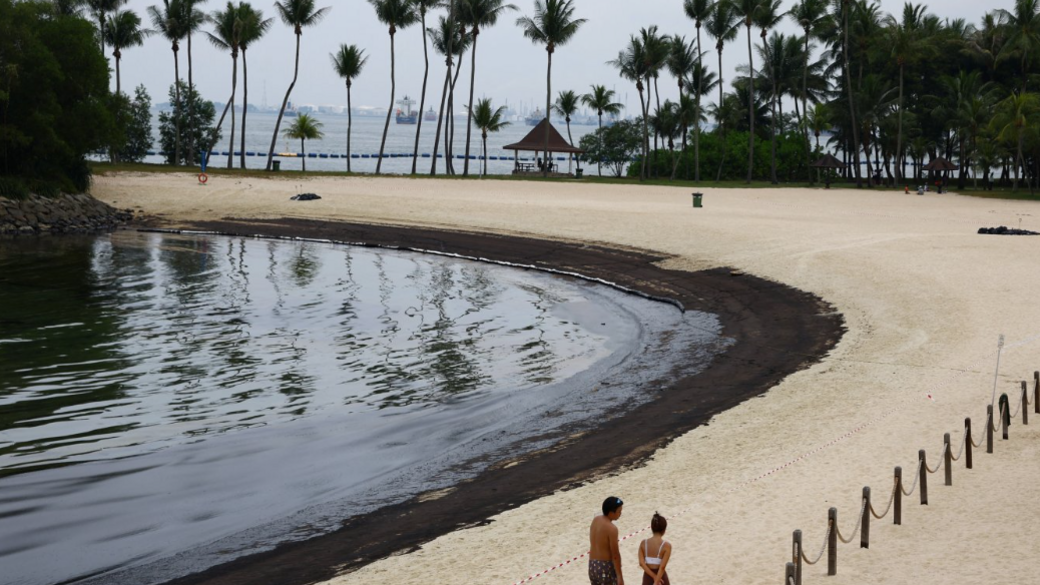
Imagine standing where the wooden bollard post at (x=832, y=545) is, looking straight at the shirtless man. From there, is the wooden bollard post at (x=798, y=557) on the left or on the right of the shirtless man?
left

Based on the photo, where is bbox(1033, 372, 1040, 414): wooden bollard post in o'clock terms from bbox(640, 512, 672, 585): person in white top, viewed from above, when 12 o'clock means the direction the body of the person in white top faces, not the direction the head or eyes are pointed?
The wooden bollard post is roughly at 1 o'clock from the person in white top.

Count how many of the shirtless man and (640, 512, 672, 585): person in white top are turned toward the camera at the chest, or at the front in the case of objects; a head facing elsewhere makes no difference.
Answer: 0

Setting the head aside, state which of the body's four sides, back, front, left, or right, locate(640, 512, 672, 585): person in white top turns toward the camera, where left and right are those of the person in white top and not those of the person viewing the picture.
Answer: back

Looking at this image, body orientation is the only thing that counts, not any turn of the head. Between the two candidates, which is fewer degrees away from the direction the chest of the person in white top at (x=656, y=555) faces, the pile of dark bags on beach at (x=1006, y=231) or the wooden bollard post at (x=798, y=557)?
the pile of dark bags on beach

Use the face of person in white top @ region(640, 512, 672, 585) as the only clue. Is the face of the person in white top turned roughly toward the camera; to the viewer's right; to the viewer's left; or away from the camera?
away from the camera

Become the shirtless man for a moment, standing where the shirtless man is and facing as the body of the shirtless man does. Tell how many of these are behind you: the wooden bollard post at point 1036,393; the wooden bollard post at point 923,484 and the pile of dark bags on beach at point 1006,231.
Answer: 0

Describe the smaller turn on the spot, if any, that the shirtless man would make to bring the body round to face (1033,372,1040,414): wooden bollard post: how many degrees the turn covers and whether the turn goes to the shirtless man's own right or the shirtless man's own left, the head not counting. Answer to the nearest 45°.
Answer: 0° — they already face it

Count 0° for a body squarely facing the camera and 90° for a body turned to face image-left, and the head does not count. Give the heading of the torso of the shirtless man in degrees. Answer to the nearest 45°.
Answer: approximately 225°

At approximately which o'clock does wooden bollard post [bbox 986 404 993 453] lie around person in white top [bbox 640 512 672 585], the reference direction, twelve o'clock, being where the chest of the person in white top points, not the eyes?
The wooden bollard post is roughly at 1 o'clock from the person in white top.

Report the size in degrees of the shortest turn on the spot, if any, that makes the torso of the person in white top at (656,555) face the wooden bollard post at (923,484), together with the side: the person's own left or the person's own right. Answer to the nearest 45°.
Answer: approximately 45° to the person's own right
